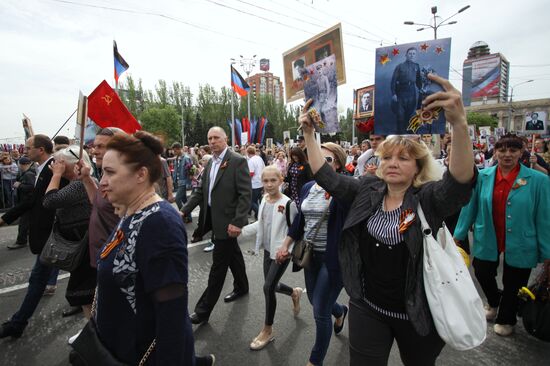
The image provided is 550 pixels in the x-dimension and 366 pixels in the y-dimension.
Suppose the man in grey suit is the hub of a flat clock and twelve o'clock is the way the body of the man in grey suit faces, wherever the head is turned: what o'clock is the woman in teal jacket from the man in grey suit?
The woman in teal jacket is roughly at 8 o'clock from the man in grey suit.

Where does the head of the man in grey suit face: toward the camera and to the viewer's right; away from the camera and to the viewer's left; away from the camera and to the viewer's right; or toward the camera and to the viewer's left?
toward the camera and to the viewer's left

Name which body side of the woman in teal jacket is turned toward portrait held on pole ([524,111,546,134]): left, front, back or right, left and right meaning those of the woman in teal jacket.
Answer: back

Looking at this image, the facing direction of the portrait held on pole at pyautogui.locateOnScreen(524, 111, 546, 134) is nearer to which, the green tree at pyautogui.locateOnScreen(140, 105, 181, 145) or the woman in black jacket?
the woman in black jacket

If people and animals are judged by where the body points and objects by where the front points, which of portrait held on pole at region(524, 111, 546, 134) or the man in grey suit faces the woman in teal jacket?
the portrait held on pole

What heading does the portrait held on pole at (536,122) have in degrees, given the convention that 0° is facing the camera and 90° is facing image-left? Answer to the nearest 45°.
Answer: approximately 0°

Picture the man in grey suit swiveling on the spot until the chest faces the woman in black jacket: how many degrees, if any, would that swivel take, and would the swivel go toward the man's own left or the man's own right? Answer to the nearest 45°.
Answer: approximately 90° to the man's own left

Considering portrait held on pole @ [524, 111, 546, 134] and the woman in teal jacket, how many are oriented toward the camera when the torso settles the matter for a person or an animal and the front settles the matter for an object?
2

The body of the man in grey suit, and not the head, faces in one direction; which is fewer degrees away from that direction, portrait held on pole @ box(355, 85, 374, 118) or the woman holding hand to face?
the woman holding hand to face

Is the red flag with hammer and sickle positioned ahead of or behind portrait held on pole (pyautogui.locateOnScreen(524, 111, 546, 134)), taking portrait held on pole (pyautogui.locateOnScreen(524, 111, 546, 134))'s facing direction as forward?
ahead

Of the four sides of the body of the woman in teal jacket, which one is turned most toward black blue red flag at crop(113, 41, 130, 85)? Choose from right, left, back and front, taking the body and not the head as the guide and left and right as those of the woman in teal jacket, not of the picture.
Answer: right
